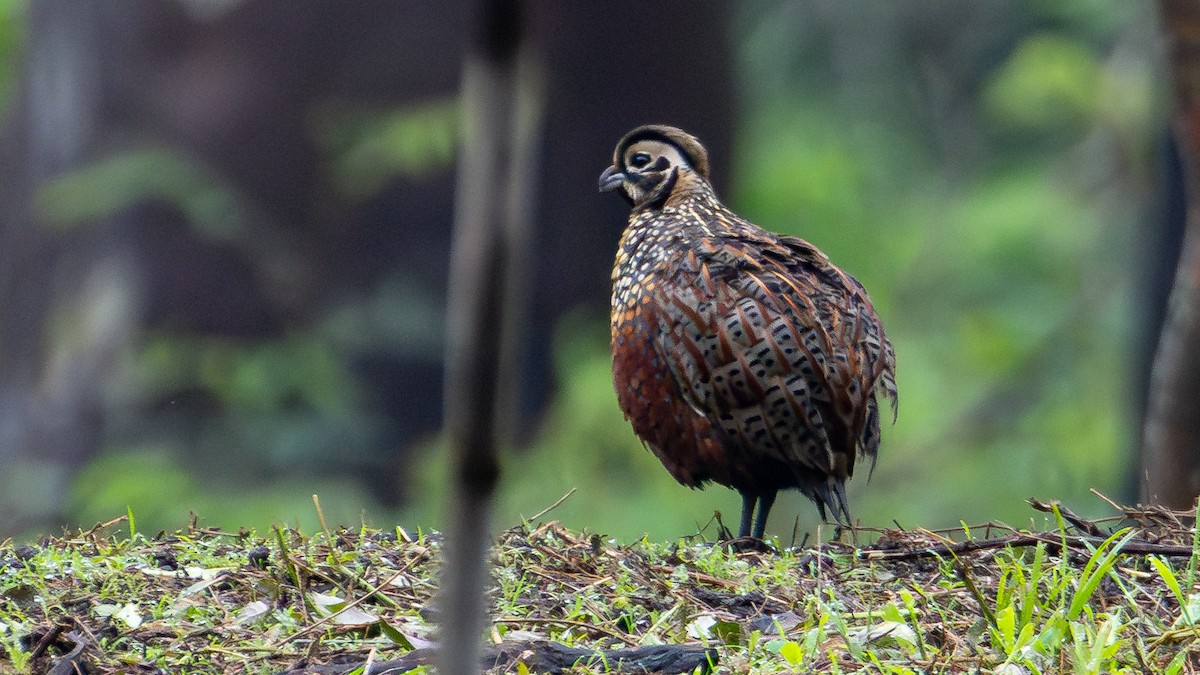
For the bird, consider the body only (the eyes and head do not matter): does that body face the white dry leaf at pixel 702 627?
no

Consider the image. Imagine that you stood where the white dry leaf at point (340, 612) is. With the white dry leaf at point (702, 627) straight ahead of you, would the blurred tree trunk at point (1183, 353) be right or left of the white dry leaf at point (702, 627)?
left

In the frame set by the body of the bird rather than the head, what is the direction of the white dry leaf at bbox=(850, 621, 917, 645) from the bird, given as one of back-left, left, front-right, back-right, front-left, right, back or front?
left

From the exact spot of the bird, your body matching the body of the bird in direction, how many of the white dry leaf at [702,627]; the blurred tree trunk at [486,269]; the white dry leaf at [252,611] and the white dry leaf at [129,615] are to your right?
0

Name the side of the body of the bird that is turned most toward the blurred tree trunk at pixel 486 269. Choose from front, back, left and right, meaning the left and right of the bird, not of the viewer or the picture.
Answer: left

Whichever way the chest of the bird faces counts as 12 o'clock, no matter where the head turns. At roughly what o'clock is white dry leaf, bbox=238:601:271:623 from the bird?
The white dry leaf is roughly at 10 o'clock from the bird.

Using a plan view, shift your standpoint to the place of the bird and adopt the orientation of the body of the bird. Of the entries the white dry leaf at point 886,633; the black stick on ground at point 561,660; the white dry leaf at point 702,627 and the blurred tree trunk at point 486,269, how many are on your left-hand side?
4

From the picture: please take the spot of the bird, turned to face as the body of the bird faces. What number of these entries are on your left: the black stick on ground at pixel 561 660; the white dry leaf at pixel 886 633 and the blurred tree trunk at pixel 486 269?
3

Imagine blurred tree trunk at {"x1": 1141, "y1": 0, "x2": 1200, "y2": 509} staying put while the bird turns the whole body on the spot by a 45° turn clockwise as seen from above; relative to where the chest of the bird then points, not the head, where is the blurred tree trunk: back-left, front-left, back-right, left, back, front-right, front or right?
right

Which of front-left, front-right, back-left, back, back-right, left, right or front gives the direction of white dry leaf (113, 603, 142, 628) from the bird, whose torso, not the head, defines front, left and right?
front-left

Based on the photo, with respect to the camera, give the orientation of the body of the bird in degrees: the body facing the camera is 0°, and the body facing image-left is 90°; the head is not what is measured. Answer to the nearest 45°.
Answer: approximately 90°

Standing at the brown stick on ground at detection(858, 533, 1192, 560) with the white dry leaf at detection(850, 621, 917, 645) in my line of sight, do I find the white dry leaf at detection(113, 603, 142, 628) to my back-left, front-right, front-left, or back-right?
front-right

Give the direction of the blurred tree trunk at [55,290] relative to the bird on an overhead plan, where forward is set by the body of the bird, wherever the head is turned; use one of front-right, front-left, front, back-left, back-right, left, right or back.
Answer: front-right
